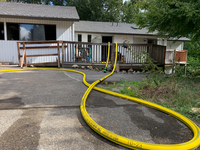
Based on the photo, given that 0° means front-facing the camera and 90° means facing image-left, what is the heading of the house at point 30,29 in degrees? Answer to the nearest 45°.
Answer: approximately 0°
